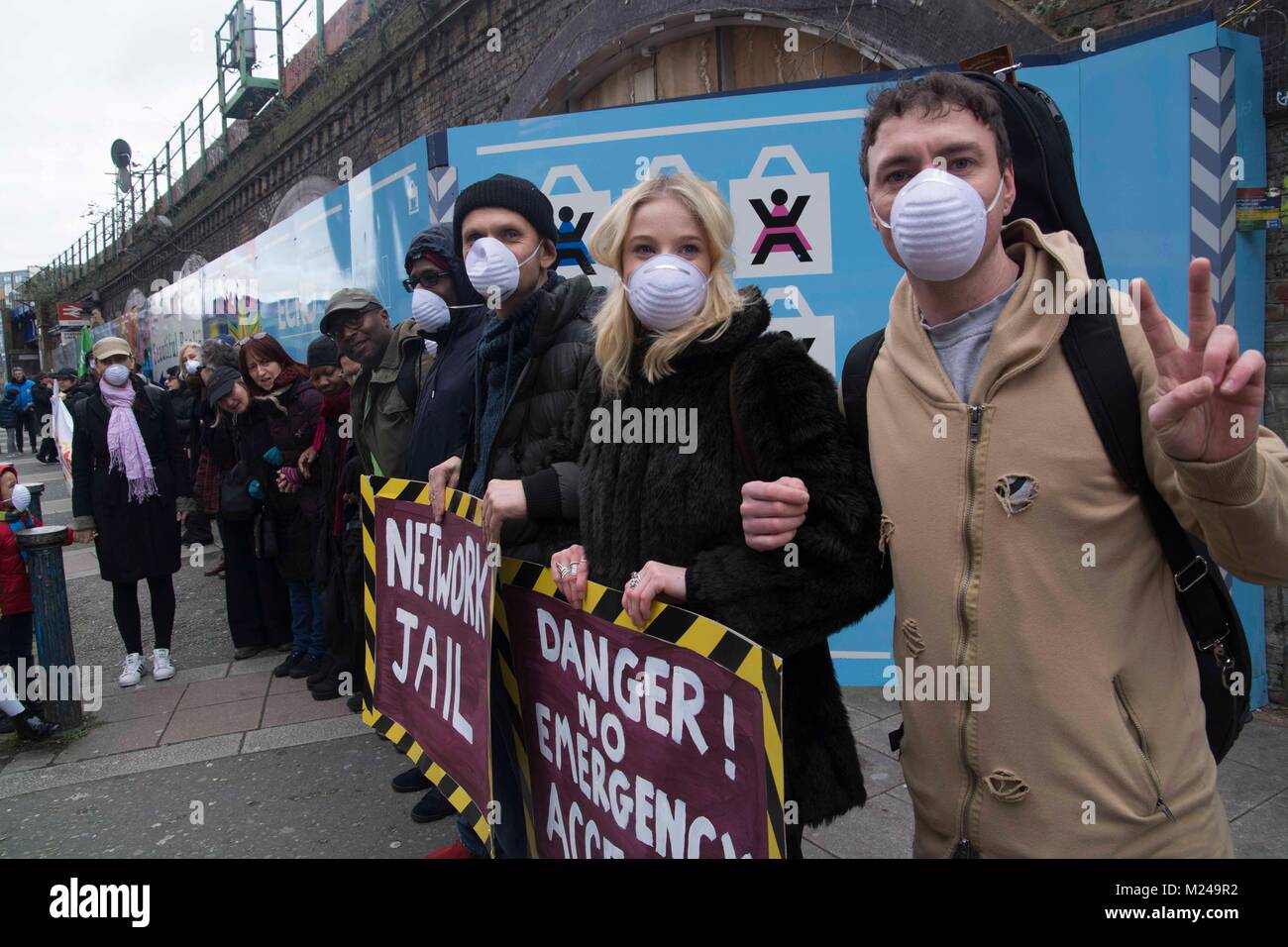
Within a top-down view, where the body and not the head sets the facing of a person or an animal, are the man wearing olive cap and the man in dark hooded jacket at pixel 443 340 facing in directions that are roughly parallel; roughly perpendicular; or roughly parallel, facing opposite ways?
roughly parallel

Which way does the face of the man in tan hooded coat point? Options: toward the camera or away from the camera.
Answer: toward the camera

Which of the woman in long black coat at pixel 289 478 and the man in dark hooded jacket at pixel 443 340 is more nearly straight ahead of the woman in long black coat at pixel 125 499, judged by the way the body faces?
the man in dark hooded jacket

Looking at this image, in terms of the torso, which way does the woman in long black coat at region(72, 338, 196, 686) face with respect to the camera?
toward the camera

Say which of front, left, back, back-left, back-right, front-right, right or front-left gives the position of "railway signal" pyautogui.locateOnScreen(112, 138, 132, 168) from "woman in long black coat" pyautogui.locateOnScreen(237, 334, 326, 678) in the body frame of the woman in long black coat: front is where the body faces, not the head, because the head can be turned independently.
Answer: back-right

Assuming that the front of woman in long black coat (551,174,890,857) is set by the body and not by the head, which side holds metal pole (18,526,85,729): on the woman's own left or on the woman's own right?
on the woman's own right

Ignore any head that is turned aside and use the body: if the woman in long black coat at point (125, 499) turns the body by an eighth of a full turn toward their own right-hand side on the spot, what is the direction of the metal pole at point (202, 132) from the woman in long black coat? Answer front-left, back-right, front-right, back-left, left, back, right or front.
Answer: back-right

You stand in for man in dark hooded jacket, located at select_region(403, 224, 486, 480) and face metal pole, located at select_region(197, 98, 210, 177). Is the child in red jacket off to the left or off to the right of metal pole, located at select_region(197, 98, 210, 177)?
left

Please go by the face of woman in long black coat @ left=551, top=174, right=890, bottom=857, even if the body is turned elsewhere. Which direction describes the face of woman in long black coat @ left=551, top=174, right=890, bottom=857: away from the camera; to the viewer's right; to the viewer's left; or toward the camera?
toward the camera

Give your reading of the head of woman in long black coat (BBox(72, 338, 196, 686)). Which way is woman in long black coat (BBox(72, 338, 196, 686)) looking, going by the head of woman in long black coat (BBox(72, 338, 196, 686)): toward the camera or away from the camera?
toward the camera

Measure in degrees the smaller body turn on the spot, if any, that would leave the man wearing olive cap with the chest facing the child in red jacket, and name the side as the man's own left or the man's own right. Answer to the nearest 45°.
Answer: approximately 90° to the man's own right
